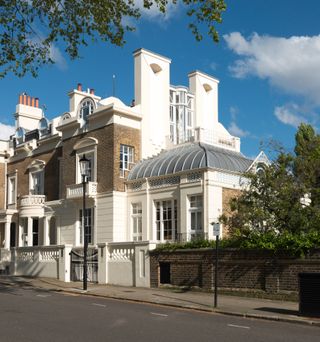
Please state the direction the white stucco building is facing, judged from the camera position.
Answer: facing the viewer and to the left of the viewer
